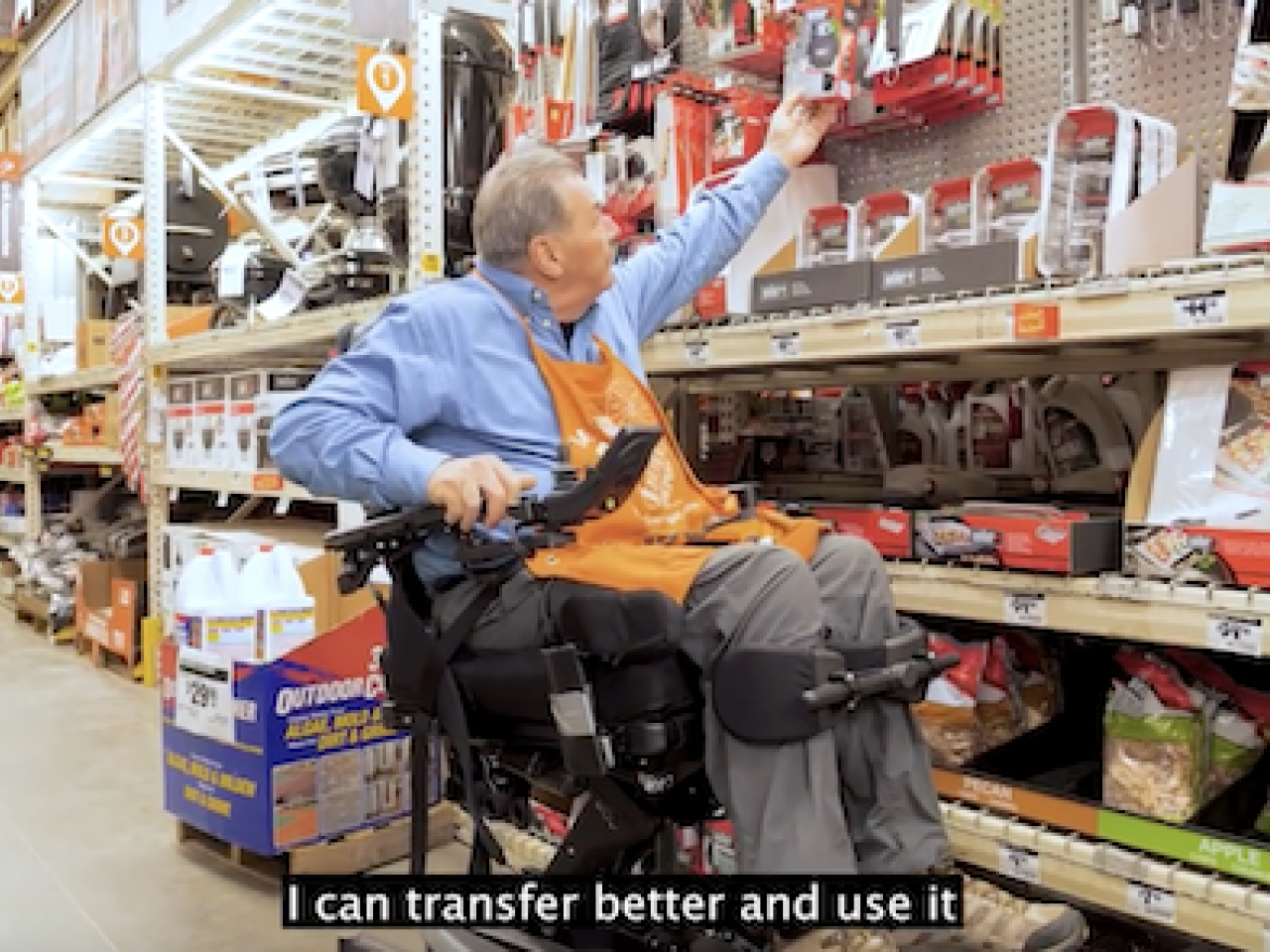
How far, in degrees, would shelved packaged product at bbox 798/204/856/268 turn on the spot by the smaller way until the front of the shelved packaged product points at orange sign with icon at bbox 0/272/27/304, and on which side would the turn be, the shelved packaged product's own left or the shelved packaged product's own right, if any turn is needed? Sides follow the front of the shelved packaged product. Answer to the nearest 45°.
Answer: approximately 90° to the shelved packaged product's own right

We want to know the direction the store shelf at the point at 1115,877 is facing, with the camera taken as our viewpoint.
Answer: facing the viewer and to the left of the viewer

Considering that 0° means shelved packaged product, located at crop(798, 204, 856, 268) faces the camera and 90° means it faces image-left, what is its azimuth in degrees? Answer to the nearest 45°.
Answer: approximately 45°

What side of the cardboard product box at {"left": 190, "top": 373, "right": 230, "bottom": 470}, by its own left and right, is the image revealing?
front

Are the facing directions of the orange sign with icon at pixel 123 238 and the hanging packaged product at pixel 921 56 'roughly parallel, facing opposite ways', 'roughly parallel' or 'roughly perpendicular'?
roughly perpendicular

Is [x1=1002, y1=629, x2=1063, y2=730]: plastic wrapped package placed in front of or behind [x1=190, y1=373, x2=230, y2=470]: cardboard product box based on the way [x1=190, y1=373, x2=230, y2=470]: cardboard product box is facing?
in front

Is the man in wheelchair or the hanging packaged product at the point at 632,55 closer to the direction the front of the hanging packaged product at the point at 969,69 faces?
the man in wheelchair

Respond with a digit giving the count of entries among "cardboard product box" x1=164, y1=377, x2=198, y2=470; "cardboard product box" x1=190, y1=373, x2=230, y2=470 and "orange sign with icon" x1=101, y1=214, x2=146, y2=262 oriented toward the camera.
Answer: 3

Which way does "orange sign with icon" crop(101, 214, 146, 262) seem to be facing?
toward the camera
